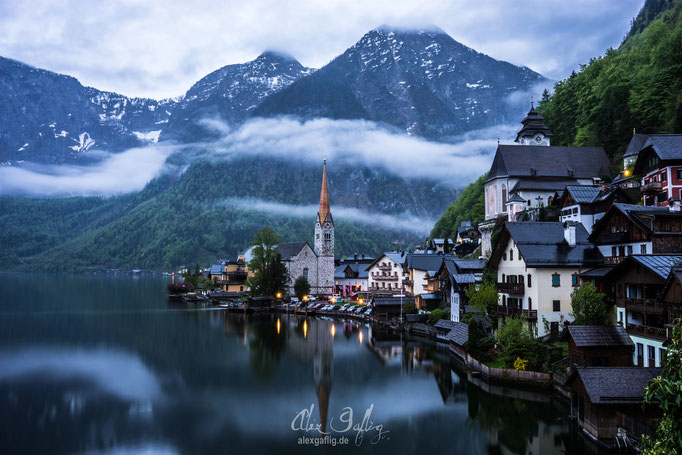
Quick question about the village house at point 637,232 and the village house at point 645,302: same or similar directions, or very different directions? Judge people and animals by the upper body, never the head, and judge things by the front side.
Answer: same or similar directions

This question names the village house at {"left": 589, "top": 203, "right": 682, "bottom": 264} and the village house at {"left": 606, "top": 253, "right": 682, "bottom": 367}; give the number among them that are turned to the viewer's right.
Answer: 0

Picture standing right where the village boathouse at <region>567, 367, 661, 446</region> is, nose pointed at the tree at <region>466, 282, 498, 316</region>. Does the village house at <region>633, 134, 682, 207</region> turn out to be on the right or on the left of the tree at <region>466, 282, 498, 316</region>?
right

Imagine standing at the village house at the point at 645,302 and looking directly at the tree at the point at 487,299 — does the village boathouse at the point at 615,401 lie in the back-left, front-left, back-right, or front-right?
back-left

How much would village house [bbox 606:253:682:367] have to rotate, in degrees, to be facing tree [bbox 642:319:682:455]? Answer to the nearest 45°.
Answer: approximately 45° to its left

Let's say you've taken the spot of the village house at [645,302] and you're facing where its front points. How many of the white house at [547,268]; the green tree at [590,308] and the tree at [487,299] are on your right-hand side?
3

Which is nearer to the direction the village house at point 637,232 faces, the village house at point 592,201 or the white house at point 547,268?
the white house

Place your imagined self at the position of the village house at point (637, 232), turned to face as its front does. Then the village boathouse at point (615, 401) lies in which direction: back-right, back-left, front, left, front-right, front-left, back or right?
front-left

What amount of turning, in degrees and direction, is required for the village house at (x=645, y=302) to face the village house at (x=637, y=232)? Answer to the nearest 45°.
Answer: approximately 135° to its right

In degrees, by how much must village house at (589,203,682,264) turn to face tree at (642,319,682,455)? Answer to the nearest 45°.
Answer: approximately 45° to its left

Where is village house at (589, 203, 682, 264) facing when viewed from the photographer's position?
facing the viewer and to the left of the viewer

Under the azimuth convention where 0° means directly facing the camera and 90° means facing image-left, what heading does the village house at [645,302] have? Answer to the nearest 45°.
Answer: approximately 45°

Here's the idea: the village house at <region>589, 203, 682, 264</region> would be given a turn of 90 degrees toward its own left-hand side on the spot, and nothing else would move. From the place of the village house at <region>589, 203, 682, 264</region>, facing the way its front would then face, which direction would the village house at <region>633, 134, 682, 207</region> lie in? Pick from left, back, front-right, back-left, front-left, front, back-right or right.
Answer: back-left

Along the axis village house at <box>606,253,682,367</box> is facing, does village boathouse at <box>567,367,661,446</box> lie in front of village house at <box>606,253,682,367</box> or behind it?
in front
